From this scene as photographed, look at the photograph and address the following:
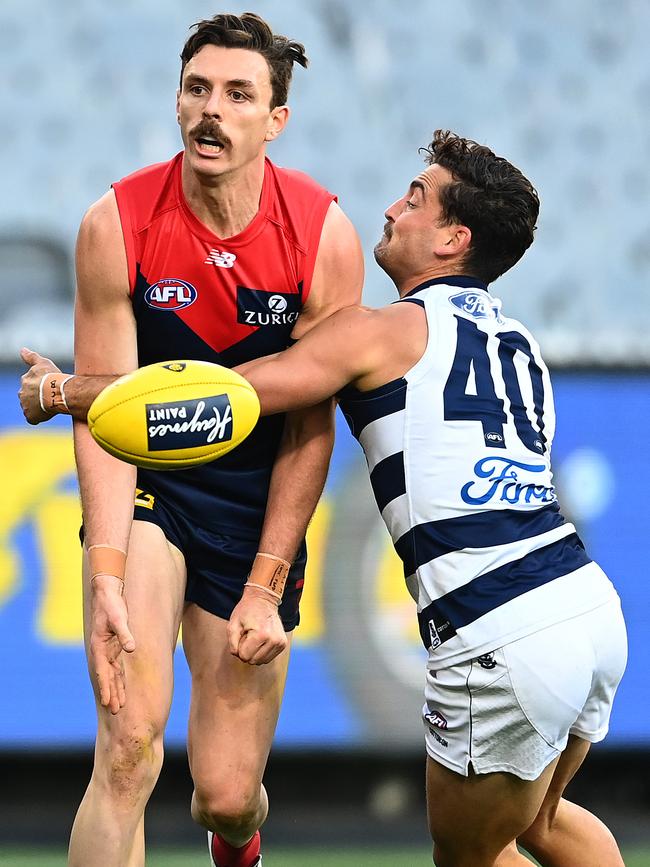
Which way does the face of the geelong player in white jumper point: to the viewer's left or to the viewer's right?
to the viewer's left

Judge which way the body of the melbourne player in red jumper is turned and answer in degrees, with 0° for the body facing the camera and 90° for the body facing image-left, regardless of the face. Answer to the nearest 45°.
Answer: approximately 0°

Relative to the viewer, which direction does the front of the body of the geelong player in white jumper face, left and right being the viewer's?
facing away from the viewer and to the left of the viewer

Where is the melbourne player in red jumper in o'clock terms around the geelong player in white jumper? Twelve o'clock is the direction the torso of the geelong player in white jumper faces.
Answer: The melbourne player in red jumper is roughly at 11 o'clock from the geelong player in white jumper.

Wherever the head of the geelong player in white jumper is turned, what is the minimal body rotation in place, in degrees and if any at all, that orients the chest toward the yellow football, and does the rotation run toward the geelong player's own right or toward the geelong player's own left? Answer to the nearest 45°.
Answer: approximately 45° to the geelong player's own left

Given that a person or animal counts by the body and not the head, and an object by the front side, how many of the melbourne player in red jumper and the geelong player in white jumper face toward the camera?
1
